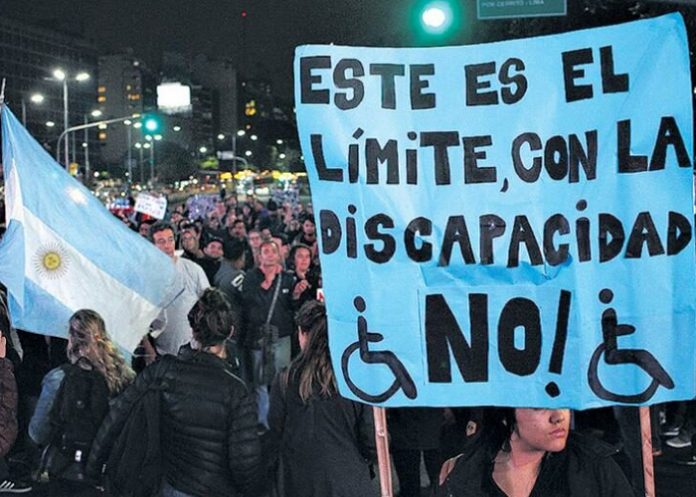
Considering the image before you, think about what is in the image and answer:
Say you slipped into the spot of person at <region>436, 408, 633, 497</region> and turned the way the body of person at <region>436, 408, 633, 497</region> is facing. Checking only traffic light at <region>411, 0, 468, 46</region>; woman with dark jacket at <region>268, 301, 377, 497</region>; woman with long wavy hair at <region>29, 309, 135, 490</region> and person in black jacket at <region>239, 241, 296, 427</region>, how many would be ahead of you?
0

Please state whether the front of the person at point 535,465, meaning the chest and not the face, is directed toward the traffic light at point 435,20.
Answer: no

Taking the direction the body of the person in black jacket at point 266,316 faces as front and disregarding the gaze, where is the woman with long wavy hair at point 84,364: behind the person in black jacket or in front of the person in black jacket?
in front

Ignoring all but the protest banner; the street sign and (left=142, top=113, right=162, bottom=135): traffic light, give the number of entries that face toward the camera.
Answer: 3

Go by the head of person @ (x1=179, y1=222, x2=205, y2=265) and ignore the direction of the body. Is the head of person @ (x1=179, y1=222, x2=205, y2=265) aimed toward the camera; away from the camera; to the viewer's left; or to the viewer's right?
toward the camera

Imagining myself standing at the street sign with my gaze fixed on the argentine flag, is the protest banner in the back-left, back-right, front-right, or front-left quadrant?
front-left

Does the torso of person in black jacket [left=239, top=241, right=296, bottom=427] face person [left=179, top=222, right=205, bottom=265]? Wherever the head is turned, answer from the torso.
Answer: no

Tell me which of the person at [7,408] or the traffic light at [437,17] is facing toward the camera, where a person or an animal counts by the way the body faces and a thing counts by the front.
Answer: the traffic light

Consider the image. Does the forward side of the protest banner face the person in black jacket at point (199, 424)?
no

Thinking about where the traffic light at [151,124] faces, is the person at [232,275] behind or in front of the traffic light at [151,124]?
in front

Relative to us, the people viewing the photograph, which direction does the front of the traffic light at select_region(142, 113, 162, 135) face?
facing the viewer

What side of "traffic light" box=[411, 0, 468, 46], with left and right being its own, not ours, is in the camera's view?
front

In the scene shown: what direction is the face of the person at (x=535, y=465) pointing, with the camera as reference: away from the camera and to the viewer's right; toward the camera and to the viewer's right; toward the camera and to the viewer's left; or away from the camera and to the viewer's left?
toward the camera and to the viewer's right
